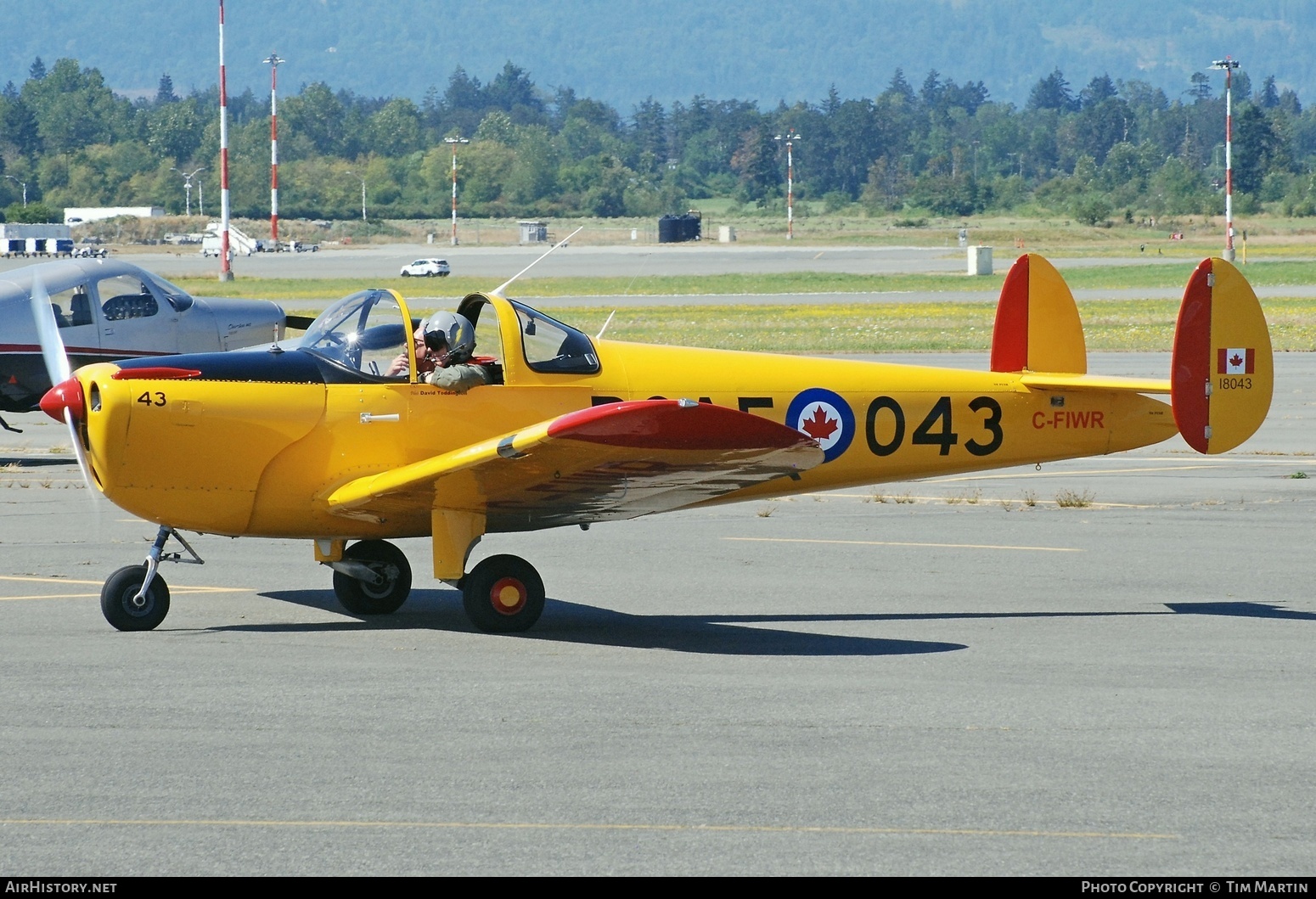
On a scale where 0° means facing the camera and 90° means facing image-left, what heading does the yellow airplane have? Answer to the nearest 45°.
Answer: approximately 90°
